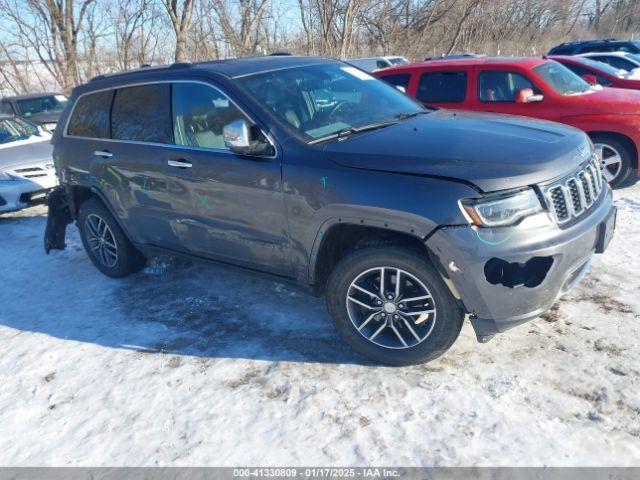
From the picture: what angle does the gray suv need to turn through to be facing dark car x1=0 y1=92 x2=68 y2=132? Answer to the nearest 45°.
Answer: approximately 180°

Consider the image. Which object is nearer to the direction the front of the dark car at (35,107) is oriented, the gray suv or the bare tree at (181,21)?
the gray suv

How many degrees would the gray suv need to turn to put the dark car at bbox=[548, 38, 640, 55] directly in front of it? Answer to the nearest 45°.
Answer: approximately 90° to its left

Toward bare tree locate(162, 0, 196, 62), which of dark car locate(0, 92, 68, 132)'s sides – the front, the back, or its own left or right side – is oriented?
left

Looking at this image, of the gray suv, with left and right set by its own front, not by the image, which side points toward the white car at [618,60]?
left

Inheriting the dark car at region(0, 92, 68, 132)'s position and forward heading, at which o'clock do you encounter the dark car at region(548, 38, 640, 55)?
the dark car at region(548, 38, 640, 55) is roughly at 11 o'clock from the dark car at region(0, 92, 68, 132).

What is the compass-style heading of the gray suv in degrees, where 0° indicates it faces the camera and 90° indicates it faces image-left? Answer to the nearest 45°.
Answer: approximately 315°

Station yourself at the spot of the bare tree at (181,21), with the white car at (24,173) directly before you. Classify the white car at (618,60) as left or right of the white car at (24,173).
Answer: left

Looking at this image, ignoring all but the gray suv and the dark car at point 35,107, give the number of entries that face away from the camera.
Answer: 0

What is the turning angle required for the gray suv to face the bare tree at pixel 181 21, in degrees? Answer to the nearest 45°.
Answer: approximately 135° to its left

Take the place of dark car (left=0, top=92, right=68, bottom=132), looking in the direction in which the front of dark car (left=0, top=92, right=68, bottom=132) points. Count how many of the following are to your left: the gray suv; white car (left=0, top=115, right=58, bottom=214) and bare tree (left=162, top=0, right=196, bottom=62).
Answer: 1

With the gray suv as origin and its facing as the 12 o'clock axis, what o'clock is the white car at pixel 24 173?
The white car is roughly at 6 o'clock from the gray suv.
